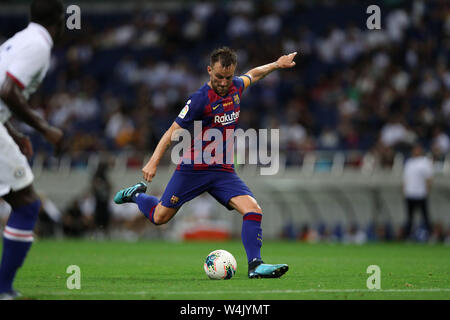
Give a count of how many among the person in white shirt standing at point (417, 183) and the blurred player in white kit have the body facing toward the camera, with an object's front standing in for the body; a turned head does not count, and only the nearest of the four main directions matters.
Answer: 1

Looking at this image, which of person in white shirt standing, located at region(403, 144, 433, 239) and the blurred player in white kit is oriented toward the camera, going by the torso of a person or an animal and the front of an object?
the person in white shirt standing

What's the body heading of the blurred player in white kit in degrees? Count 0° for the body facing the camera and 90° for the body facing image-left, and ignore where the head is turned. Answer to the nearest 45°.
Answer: approximately 270°

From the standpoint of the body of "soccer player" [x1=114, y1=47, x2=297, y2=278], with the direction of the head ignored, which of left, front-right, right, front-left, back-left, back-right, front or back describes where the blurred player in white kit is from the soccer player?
right

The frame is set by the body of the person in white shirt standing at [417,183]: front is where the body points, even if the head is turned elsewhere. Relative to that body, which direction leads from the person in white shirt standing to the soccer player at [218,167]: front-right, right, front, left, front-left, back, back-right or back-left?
front

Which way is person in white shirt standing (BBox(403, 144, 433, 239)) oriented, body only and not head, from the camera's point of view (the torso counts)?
toward the camera

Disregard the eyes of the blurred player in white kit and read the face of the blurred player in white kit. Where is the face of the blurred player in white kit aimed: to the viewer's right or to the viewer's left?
to the viewer's right

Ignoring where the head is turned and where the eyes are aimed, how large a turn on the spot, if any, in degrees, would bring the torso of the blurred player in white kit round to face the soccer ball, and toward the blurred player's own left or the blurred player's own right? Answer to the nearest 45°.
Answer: approximately 45° to the blurred player's own left

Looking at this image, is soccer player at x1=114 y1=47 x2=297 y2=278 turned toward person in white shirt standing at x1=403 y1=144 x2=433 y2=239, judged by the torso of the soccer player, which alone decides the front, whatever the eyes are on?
no

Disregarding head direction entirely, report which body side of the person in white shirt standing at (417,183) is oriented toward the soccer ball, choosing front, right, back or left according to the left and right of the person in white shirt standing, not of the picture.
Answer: front
